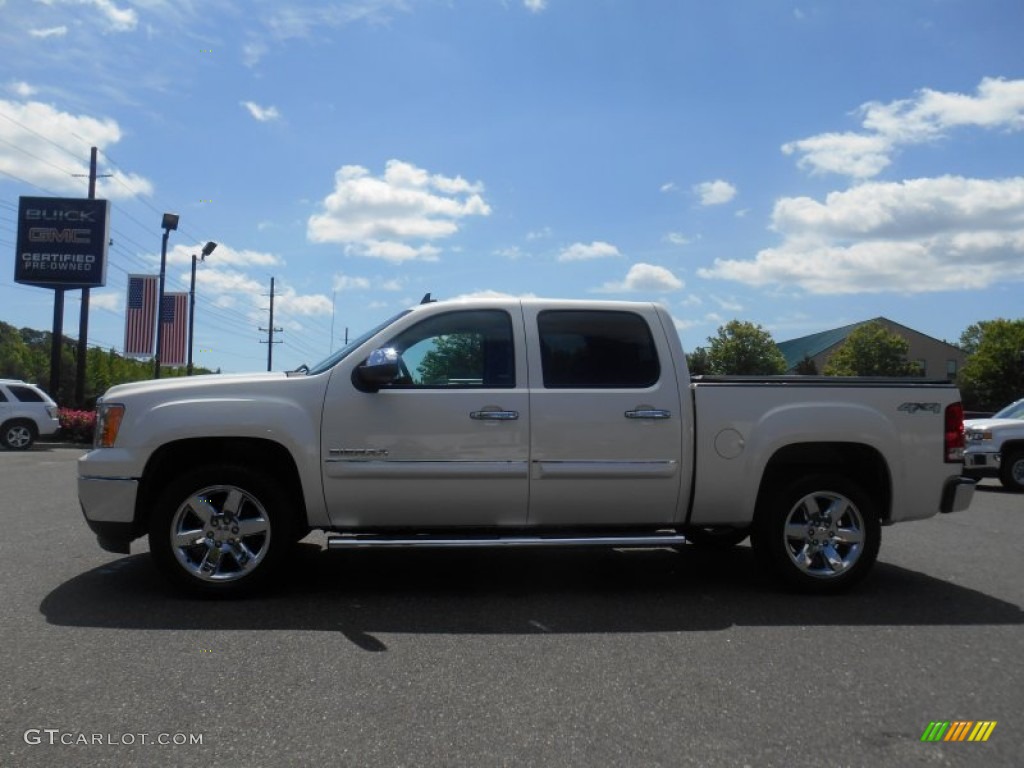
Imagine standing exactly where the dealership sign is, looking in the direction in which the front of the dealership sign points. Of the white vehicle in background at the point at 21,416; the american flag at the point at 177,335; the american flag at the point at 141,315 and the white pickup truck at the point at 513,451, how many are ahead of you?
2

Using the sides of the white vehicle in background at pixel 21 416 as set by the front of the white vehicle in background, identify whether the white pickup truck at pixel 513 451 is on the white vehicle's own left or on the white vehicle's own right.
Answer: on the white vehicle's own left

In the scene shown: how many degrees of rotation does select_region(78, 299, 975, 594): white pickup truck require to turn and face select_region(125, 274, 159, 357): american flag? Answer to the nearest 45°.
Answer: approximately 45° to its right

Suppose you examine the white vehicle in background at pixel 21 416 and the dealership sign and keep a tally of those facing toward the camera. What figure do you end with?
1

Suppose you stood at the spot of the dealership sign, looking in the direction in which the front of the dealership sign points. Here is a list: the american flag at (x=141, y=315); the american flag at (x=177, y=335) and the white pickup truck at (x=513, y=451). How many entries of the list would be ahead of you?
1

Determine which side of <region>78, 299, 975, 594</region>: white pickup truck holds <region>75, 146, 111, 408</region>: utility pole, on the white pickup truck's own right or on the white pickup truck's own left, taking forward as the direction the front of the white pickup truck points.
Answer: on the white pickup truck's own right

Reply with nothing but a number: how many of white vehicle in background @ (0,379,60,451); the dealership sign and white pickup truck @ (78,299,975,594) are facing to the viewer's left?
2

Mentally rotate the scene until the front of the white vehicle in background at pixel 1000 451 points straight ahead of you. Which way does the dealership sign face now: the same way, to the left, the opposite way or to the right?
to the left

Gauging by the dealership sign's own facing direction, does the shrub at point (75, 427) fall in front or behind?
in front

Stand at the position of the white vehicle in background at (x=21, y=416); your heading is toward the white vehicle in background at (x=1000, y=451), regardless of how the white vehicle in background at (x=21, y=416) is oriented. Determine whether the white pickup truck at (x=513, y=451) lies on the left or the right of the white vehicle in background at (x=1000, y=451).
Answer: right

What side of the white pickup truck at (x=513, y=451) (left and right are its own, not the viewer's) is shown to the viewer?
left

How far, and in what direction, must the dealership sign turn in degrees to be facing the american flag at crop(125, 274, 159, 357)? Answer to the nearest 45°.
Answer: approximately 135° to its left

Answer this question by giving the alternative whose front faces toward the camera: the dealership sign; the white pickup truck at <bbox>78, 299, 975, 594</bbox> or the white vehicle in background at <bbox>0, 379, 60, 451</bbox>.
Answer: the dealership sign

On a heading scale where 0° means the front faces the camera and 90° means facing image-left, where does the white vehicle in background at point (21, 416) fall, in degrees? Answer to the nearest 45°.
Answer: approximately 90°
